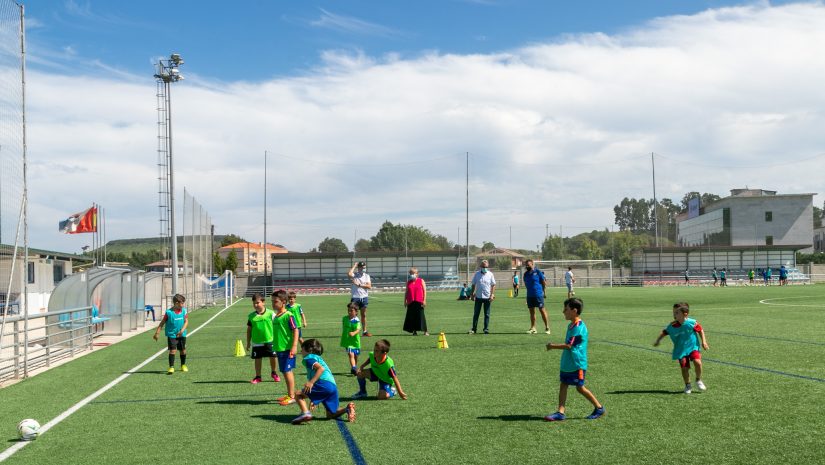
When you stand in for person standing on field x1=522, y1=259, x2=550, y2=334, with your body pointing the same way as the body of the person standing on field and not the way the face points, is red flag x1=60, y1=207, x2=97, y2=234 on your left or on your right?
on your right

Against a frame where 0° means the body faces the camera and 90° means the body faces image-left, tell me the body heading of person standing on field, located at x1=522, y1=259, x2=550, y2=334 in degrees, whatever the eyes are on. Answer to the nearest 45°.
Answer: approximately 45°

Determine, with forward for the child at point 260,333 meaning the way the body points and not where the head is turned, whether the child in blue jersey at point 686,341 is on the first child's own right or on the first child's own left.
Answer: on the first child's own left

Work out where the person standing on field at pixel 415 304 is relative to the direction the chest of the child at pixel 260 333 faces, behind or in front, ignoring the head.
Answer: behind

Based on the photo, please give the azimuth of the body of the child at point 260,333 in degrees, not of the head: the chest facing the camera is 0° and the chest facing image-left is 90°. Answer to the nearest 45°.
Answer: approximately 0°

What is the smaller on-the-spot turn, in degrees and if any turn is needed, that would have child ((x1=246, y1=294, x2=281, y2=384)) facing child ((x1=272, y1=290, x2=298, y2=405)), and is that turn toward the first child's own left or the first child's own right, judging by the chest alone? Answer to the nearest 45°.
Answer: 0° — they already face them

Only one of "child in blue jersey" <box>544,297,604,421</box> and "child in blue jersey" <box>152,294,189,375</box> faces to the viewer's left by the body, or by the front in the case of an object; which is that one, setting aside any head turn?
"child in blue jersey" <box>544,297,604,421</box>

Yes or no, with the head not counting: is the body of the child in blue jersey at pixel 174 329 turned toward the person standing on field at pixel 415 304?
no

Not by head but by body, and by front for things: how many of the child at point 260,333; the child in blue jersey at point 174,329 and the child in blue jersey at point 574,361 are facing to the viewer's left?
1

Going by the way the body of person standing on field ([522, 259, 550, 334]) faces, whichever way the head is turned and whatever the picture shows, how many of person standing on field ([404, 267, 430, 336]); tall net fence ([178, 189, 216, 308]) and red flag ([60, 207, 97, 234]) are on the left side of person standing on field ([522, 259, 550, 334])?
0

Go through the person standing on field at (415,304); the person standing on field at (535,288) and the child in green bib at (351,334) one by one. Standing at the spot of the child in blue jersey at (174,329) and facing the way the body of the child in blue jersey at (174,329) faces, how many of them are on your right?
0

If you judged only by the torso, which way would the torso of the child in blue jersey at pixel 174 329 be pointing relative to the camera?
toward the camera

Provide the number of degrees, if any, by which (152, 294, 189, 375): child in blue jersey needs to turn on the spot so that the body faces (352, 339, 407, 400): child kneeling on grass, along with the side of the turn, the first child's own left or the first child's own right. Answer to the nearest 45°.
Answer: approximately 45° to the first child's own left
